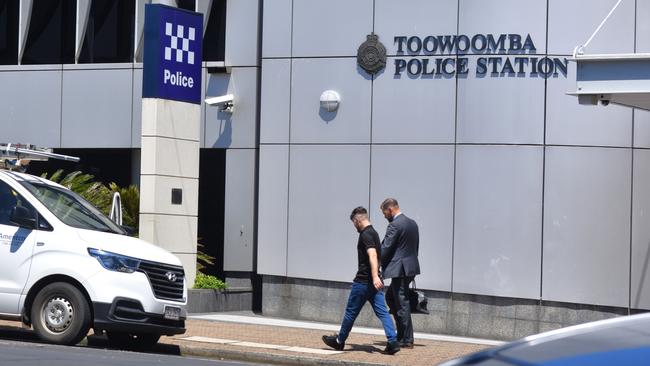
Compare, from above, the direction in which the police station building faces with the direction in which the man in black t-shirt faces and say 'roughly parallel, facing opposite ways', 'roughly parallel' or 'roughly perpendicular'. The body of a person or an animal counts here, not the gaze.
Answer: roughly perpendicular

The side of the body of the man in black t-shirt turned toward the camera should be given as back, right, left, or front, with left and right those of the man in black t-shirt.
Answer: left

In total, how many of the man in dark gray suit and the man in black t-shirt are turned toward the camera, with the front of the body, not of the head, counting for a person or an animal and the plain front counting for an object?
0

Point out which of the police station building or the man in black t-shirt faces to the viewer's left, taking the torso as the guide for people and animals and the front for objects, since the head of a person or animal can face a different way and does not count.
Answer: the man in black t-shirt

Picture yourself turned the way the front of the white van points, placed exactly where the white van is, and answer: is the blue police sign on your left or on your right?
on your left

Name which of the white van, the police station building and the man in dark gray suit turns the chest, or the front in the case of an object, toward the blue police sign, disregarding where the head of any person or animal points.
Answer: the man in dark gray suit

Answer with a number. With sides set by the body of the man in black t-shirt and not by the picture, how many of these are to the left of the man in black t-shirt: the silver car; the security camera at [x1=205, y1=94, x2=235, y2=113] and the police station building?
1

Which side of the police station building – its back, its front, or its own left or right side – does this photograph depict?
front

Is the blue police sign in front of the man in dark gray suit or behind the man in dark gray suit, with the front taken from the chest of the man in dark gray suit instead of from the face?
in front

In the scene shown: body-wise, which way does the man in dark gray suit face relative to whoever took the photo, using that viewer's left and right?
facing away from the viewer and to the left of the viewer

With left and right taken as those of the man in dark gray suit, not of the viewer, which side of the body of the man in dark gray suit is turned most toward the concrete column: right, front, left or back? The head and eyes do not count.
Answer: front

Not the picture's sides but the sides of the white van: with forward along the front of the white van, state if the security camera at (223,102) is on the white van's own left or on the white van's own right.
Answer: on the white van's own left

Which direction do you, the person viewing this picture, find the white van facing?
facing the viewer and to the right of the viewer
